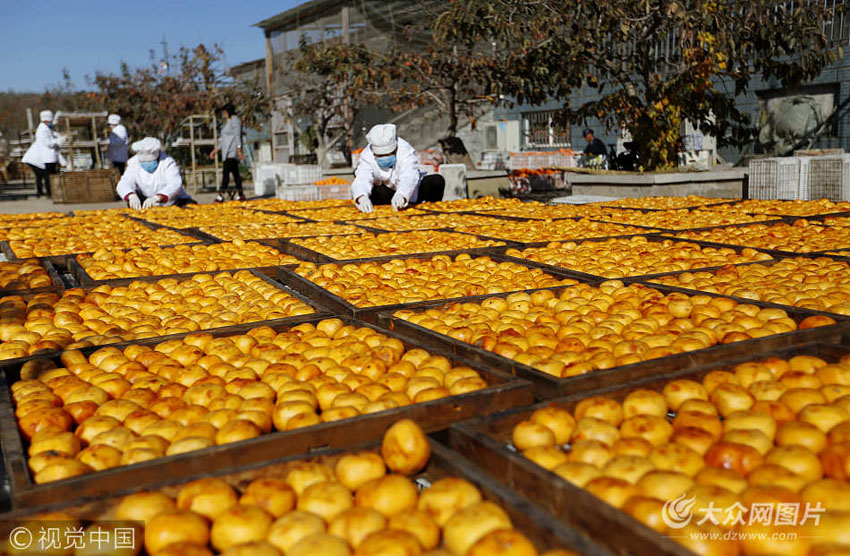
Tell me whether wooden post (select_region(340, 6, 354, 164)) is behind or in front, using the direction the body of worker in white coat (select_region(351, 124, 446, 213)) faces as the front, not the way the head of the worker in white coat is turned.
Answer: behind

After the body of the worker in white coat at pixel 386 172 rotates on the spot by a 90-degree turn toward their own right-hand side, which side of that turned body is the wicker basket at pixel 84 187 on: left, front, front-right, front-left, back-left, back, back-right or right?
front-right

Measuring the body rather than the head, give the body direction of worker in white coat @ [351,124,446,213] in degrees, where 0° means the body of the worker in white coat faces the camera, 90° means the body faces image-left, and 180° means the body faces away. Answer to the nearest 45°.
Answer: approximately 0°

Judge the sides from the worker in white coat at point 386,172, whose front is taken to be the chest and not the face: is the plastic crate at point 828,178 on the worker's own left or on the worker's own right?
on the worker's own left

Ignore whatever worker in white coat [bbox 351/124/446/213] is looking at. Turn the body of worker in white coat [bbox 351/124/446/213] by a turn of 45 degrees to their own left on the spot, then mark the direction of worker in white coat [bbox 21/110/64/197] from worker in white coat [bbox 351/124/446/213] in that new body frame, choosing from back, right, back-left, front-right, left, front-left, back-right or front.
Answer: back

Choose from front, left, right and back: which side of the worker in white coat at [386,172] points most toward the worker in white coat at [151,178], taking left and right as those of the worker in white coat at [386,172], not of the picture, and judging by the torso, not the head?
right
